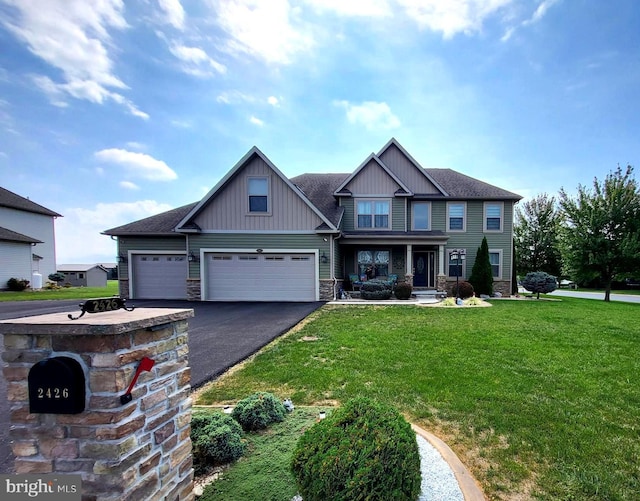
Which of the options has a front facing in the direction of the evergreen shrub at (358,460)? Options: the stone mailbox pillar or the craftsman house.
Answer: the craftsman house

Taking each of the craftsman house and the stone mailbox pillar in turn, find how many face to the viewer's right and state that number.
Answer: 0

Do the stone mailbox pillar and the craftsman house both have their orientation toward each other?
no

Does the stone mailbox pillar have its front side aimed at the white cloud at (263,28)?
no

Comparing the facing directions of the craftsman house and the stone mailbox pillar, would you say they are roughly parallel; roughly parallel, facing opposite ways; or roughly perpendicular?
roughly parallel

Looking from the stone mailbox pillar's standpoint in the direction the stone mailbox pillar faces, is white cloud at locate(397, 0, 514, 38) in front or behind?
behind

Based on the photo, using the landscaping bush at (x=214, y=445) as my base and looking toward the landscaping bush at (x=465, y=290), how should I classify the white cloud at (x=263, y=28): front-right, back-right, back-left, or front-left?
front-left

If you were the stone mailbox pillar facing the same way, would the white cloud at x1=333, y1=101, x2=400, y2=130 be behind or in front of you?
behind

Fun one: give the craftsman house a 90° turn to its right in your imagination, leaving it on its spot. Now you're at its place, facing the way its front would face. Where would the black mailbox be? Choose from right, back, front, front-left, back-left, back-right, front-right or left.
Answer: left

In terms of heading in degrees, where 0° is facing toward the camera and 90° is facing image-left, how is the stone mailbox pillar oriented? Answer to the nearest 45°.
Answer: approximately 45°

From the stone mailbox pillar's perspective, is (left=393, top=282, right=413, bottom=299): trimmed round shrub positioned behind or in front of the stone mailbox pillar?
behind

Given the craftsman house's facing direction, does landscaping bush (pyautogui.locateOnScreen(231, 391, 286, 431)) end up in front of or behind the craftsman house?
in front

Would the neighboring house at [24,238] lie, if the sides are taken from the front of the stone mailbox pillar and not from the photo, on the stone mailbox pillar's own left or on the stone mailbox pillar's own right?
on the stone mailbox pillar's own right

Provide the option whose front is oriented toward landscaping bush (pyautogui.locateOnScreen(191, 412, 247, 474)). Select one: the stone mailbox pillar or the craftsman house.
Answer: the craftsman house

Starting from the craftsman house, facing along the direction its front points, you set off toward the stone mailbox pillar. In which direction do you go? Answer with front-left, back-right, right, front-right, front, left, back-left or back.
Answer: front

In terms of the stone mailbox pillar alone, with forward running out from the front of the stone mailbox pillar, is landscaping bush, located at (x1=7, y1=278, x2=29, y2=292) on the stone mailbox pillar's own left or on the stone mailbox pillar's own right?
on the stone mailbox pillar's own right

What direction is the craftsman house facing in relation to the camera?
toward the camera

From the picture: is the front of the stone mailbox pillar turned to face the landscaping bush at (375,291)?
no
